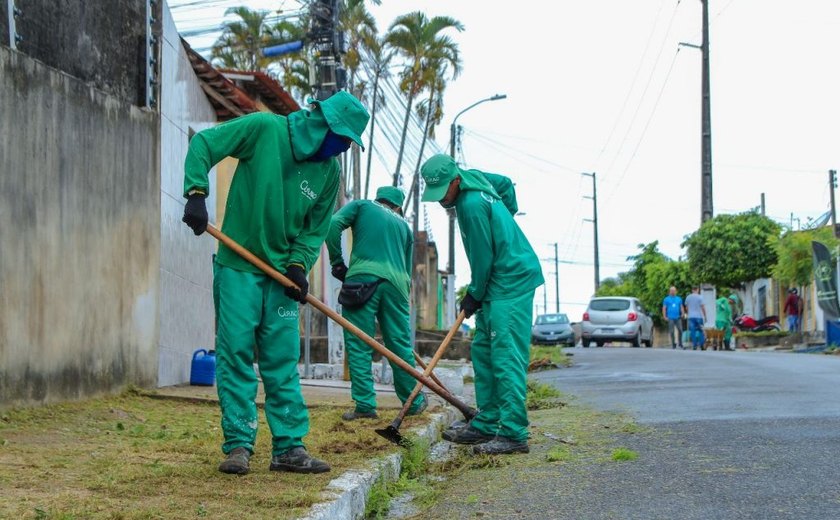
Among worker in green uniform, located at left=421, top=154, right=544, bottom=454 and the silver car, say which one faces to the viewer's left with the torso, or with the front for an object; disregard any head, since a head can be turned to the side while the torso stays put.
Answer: the worker in green uniform

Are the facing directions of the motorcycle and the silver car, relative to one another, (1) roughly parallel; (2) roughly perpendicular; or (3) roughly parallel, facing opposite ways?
roughly perpendicular

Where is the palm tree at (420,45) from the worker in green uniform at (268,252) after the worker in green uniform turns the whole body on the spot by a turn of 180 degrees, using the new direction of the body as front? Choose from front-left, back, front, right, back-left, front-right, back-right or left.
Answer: front-right

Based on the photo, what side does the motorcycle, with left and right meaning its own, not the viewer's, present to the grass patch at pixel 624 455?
left

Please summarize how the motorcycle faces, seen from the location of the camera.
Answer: facing to the left of the viewer

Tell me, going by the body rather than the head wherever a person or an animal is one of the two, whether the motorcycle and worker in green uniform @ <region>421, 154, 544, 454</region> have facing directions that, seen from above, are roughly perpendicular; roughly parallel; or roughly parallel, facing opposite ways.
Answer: roughly parallel

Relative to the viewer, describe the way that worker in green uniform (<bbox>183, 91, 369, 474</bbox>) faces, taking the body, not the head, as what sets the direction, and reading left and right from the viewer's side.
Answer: facing the viewer and to the right of the viewer

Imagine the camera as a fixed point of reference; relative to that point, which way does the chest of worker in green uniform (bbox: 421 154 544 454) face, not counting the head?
to the viewer's left

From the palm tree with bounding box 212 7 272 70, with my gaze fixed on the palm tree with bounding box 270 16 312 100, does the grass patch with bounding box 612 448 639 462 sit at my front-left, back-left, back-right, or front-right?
front-right

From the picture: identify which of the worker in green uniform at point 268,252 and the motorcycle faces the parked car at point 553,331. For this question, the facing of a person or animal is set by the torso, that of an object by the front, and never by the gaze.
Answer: the motorcycle

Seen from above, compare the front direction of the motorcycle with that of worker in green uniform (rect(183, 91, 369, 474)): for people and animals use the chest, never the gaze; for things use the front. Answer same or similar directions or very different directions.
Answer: very different directions
